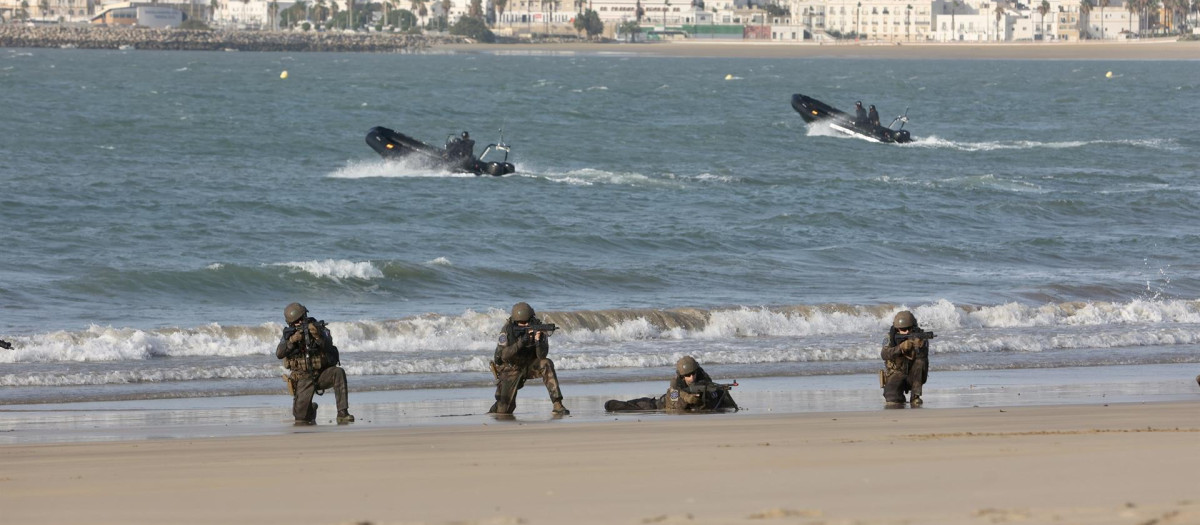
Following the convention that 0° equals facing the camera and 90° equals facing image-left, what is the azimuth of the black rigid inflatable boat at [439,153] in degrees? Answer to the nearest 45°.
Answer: approximately 90°

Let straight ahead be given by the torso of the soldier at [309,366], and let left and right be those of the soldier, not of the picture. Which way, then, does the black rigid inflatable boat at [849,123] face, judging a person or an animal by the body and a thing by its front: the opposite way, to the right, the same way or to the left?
to the right

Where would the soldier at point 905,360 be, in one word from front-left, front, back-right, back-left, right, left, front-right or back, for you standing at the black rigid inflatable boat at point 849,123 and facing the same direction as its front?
left

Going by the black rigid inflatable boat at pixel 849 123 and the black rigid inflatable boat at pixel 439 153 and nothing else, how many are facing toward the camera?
0

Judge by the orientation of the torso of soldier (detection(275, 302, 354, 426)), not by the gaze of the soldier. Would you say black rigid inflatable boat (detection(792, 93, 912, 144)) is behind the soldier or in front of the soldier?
behind

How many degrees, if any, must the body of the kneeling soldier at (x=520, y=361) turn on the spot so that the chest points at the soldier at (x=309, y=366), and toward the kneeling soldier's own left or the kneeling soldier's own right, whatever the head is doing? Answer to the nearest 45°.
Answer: approximately 135° to the kneeling soldier's own right

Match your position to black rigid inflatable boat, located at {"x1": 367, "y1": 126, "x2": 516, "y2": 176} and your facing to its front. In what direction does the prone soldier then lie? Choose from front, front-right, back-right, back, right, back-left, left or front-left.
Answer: left

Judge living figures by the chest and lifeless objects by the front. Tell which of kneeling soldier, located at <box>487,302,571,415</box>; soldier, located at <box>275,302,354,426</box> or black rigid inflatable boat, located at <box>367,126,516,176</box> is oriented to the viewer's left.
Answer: the black rigid inflatable boat

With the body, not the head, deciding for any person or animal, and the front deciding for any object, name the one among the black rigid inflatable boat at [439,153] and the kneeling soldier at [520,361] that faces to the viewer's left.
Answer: the black rigid inflatable boat

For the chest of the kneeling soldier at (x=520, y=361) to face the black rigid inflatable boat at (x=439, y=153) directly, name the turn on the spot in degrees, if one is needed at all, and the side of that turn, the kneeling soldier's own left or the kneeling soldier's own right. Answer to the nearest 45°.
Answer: approximately 135° to the kneeling soldier's own left

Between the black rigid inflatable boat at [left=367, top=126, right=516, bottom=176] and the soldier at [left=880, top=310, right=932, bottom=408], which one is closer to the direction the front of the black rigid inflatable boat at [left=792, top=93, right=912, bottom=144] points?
the black rigid inflatable boat

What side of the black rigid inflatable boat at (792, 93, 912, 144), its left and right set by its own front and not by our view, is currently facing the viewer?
left

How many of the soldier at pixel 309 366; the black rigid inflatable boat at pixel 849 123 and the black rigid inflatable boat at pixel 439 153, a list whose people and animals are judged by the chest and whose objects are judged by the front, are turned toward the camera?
1
